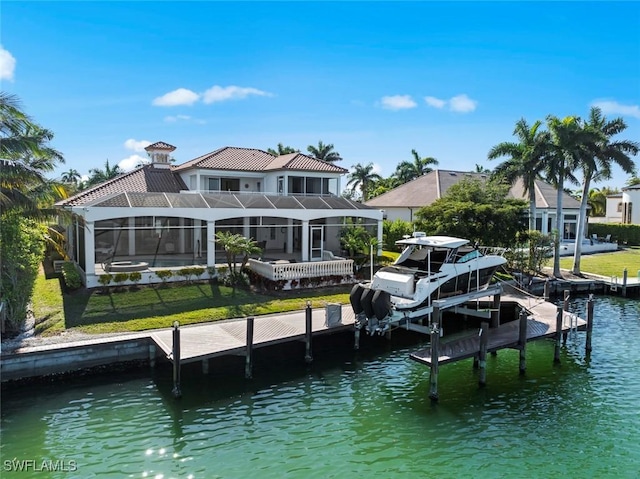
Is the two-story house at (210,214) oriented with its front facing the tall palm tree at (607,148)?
no

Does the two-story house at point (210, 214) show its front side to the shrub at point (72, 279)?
no

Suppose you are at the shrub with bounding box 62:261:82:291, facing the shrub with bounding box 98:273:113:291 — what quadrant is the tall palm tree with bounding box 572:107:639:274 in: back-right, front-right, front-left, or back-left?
front-left
